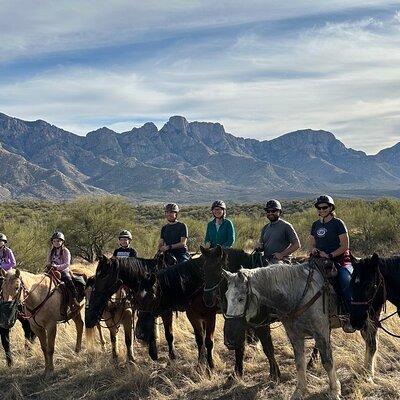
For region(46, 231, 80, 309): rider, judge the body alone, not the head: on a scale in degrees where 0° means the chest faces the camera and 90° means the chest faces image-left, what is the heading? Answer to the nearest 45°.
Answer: approximately 45°

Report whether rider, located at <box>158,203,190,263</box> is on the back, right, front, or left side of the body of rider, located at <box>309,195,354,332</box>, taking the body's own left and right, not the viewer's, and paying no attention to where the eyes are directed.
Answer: right

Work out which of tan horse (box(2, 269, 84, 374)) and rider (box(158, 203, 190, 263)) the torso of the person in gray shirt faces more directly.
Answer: the tan horse

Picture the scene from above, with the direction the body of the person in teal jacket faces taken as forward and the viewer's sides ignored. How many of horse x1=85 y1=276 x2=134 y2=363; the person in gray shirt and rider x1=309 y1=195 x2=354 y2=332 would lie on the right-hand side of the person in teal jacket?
1

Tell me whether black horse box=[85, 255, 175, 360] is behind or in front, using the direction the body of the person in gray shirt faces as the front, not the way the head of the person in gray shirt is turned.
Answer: in front

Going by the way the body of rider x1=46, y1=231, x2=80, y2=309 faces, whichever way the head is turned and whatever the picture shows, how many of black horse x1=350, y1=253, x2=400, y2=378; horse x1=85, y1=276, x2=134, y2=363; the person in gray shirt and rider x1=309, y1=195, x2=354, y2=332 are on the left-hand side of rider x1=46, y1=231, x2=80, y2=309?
4

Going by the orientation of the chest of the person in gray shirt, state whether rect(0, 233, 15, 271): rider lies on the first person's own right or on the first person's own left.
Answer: on the first person's own right

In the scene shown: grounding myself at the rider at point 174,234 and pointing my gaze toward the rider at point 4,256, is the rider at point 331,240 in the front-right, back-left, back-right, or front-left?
back-left

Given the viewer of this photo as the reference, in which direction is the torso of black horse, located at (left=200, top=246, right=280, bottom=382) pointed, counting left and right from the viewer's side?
facing the viewer and to the left of the viewer

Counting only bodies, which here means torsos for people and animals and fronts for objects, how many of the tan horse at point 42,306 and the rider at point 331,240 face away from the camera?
0

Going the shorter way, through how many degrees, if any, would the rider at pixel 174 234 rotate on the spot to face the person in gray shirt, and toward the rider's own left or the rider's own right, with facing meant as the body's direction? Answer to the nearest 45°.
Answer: approximately 90° to the rider's own left

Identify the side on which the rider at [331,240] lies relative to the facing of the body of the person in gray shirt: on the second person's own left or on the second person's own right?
on the second person's own left
